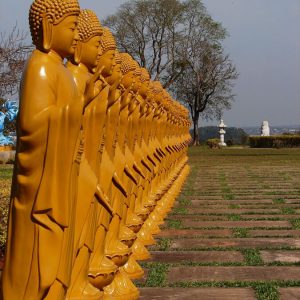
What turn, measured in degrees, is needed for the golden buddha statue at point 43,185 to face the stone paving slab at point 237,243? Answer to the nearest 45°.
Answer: approximately 45° to its left

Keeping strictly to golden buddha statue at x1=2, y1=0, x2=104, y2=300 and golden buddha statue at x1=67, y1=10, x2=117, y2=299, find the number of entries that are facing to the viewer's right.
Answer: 2

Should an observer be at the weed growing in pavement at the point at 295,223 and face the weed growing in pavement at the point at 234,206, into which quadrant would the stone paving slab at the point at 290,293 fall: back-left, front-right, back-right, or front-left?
back-left

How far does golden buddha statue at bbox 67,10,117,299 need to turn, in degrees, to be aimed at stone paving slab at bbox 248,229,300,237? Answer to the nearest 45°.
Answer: approximately 45° to its left

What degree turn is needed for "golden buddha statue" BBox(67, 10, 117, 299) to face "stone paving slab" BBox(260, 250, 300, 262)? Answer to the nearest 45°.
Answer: approximately 45° to its left

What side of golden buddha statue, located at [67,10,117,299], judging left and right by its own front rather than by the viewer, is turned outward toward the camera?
right

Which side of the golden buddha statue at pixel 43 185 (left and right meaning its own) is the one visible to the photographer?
right

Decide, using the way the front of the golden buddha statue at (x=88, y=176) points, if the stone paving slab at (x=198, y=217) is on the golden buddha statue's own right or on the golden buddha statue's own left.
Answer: on the golden buddha statue's own left
